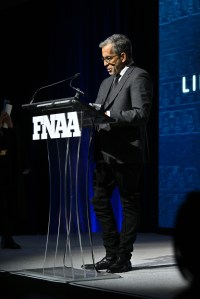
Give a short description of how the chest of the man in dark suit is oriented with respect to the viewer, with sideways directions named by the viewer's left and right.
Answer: facing the viewer and to the left of the viewer
